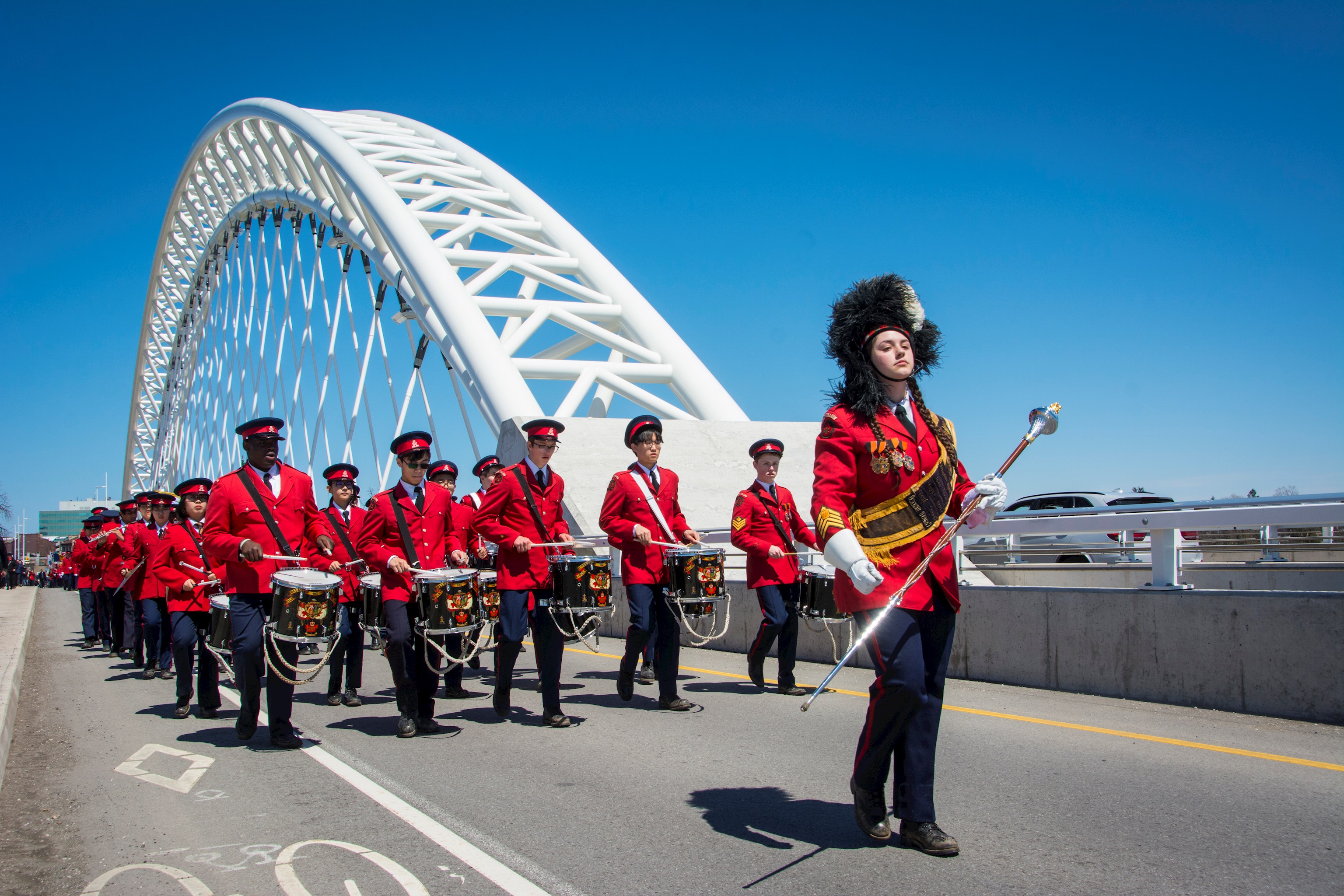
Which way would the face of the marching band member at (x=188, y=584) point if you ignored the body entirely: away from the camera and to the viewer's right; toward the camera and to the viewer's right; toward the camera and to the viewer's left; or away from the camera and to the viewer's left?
toward the camera and to the viewer's right

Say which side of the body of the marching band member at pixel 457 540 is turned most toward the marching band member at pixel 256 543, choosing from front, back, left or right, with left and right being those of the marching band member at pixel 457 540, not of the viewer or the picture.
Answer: right

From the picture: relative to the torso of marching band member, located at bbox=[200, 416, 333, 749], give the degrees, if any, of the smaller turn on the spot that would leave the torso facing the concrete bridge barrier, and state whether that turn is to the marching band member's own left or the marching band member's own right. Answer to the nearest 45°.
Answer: approximately 45° to the marching band member's own left

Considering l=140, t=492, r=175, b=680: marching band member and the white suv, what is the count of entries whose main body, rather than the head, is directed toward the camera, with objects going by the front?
1

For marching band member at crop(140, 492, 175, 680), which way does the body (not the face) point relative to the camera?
toward the camera

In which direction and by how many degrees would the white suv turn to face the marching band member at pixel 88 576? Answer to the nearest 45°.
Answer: approximately 45° to its left

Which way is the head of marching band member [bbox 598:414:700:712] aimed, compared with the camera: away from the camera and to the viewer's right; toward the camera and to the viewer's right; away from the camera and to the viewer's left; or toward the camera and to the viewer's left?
toward the camera and to the viewer's right

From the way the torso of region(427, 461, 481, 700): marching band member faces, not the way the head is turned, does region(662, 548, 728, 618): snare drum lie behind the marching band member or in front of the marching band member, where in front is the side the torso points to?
in front

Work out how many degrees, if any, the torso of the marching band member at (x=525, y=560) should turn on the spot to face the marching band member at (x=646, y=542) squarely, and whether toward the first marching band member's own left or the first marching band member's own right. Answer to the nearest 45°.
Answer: approximately 45° to the first marching band member's own left

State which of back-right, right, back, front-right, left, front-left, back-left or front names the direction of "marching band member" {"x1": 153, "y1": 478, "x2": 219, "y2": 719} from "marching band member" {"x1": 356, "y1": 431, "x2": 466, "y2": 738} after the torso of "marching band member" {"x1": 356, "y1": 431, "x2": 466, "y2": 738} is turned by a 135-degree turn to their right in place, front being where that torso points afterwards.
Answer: front-right

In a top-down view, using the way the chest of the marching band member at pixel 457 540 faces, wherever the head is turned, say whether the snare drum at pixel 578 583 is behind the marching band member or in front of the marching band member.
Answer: in front

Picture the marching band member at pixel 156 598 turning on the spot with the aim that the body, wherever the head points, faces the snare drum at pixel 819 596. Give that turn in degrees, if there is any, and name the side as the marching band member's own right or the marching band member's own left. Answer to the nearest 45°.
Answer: approximately 45° to the marching band member's own left

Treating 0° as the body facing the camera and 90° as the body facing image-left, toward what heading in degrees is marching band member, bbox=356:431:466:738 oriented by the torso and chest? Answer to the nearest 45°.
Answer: approximately 315°

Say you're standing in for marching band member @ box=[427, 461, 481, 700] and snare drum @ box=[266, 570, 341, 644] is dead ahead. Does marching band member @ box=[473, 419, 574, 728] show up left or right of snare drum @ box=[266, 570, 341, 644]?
left
